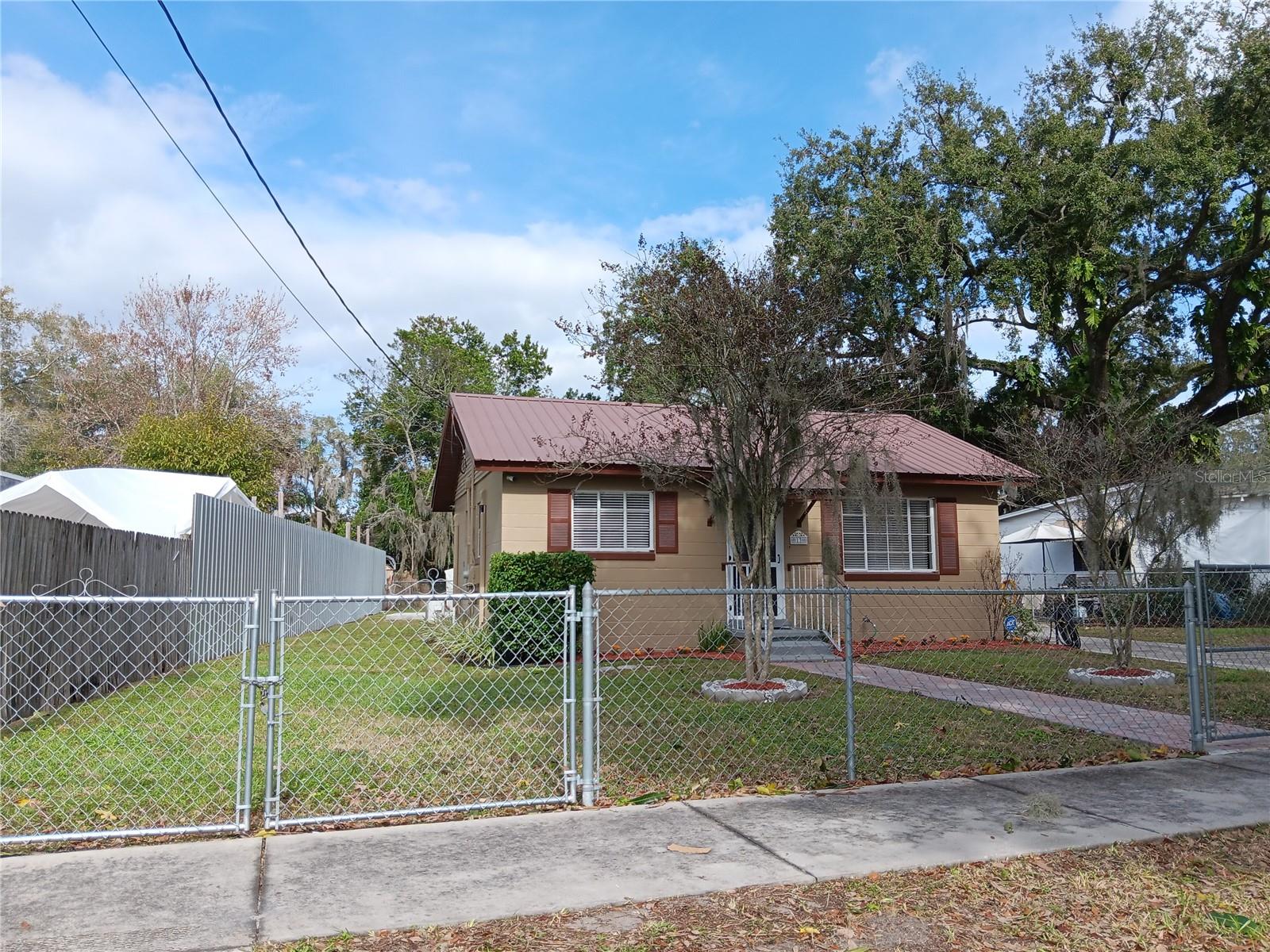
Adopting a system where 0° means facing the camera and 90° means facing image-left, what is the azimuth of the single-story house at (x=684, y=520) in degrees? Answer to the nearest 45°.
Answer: approximately 0°

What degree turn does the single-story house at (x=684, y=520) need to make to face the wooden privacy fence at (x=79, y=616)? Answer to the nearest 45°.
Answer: approximately 45° to its right

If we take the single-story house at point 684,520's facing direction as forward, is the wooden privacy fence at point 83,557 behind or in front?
in front

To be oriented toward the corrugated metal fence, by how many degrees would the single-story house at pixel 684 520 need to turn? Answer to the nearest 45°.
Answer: approximately 90° to its right

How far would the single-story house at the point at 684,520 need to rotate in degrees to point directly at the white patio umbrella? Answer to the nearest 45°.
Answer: approximately 135° to its left

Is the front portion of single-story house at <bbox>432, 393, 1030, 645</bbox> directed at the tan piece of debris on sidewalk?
yes

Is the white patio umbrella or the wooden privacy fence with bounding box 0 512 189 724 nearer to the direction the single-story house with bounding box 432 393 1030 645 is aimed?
the wooden privacy fence

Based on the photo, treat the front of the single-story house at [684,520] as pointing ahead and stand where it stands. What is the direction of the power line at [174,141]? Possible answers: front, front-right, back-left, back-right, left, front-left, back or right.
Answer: front-right

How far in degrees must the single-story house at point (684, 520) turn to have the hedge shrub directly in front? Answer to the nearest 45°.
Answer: approximately 45° to its right

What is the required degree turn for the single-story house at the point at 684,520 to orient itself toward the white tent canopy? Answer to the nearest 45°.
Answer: approximately 45° to its right

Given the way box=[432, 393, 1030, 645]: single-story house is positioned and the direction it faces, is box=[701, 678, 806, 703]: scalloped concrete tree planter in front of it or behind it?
in front

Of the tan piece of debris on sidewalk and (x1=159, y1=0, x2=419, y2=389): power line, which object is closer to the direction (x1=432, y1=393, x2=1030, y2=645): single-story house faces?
the tan piece of debris on sidewalk

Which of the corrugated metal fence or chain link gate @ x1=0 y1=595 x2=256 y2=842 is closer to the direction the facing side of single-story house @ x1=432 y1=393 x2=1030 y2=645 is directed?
the chain link gate
